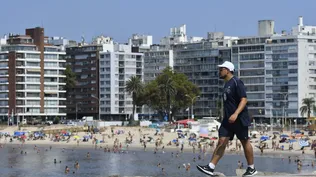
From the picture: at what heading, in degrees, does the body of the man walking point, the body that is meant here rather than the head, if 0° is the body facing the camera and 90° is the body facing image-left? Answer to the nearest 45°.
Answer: approximately 90°
